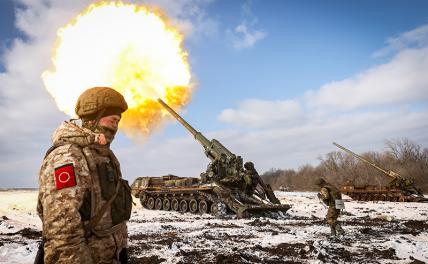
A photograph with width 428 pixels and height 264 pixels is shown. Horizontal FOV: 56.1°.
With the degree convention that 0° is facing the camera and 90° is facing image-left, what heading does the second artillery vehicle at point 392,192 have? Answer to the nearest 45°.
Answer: approximately 90°

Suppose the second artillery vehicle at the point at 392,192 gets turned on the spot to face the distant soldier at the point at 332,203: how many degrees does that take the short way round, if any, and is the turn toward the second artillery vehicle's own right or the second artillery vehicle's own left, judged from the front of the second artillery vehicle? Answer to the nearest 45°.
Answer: approximately 90° to the second artillery vehicle's own left

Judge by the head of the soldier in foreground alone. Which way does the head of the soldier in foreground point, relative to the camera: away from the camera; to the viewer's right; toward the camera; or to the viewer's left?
to the viewer's right

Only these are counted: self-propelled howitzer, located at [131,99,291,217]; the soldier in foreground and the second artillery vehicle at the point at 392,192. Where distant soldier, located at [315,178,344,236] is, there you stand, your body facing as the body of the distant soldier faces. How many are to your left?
1

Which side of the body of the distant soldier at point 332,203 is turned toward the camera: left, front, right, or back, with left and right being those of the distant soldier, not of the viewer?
left

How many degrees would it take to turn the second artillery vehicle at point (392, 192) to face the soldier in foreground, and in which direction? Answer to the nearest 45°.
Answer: approximately 90° to its left
